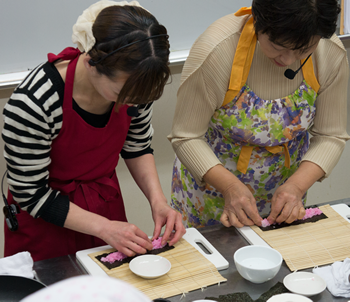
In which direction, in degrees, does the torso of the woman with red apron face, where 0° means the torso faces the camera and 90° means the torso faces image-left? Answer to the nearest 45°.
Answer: approximately 315°

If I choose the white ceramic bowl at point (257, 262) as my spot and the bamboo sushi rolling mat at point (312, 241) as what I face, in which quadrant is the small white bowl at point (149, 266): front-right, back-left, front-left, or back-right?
back-left

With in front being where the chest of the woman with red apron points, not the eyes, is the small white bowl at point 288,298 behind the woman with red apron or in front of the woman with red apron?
in front

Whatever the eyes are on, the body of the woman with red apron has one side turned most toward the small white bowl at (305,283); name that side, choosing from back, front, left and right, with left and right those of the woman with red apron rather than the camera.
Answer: front

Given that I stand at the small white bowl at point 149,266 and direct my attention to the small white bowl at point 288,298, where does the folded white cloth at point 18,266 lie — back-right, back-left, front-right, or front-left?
back-right

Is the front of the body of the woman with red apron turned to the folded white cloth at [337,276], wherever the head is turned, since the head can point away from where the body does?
yes

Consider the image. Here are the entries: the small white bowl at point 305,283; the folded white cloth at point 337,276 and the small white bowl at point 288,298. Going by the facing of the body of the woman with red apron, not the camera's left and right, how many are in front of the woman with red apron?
3

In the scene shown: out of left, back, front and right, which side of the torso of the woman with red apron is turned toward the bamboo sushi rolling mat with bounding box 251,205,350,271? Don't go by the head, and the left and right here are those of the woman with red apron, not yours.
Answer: front

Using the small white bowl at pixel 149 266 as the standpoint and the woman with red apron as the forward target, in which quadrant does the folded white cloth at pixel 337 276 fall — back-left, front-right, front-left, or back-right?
back-right
